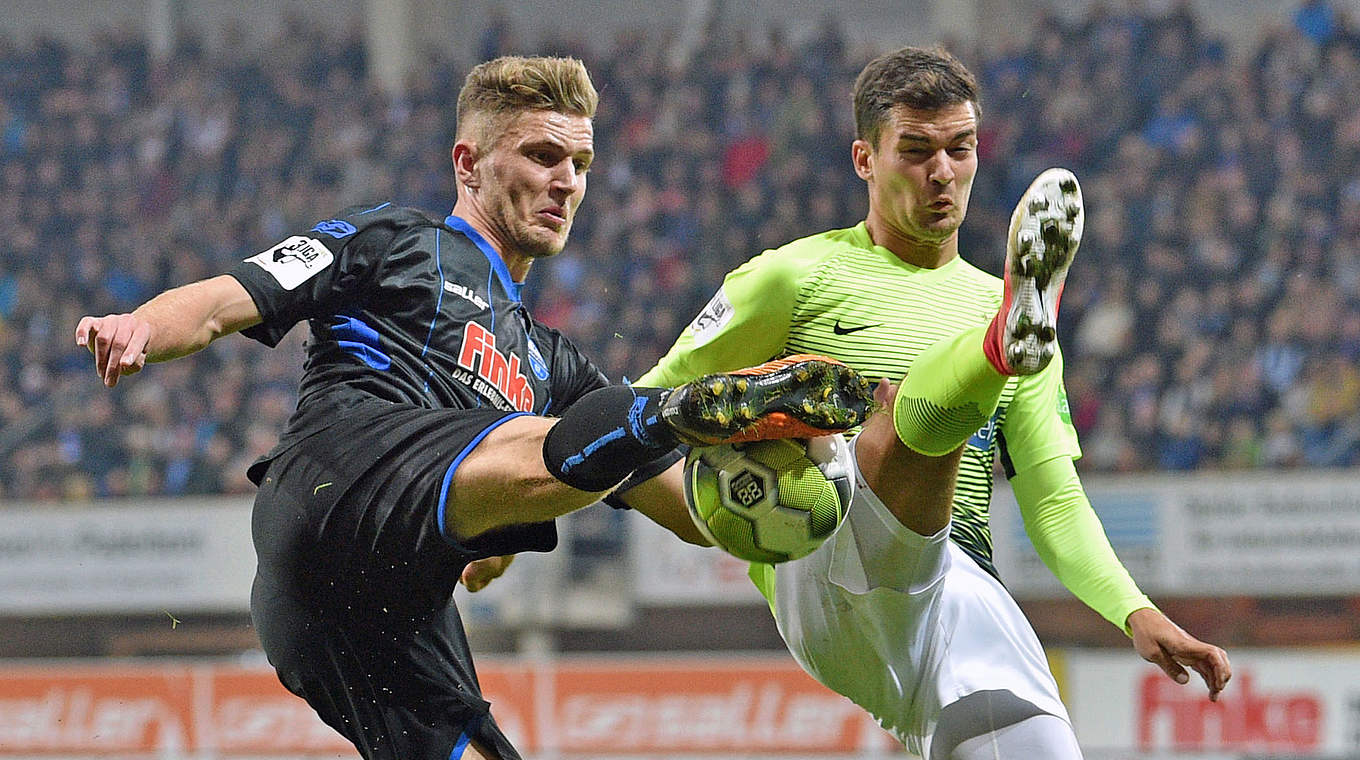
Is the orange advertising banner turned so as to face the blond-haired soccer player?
yes

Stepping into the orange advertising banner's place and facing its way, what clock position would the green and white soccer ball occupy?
The green and white soccer ball is roughly at 12 o'clock from the orange advertising banner.

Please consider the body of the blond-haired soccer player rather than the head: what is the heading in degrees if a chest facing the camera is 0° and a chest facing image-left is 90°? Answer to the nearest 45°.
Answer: approximately 315°

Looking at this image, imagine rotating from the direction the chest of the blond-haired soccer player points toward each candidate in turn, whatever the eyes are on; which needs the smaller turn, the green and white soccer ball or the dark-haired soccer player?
the green and white soccer ball

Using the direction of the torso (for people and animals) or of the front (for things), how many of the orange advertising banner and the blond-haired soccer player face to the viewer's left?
0

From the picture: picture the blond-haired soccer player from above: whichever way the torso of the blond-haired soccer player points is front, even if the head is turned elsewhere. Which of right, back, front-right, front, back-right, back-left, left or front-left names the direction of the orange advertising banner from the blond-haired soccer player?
back-left

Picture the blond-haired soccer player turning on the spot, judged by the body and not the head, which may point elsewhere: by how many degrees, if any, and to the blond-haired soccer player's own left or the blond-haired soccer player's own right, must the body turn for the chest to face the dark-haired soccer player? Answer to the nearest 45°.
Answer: approximately 45° to the blond-haired soccer player's own left

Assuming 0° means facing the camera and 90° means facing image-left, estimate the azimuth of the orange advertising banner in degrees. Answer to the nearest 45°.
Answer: approximately 0°

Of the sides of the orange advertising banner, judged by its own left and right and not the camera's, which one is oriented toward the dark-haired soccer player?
front

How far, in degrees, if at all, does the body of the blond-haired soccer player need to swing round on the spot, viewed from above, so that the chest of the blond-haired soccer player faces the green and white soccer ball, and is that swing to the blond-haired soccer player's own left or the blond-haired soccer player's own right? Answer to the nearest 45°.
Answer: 0° — they already face it

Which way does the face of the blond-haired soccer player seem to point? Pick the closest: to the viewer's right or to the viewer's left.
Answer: to the viewer's right
